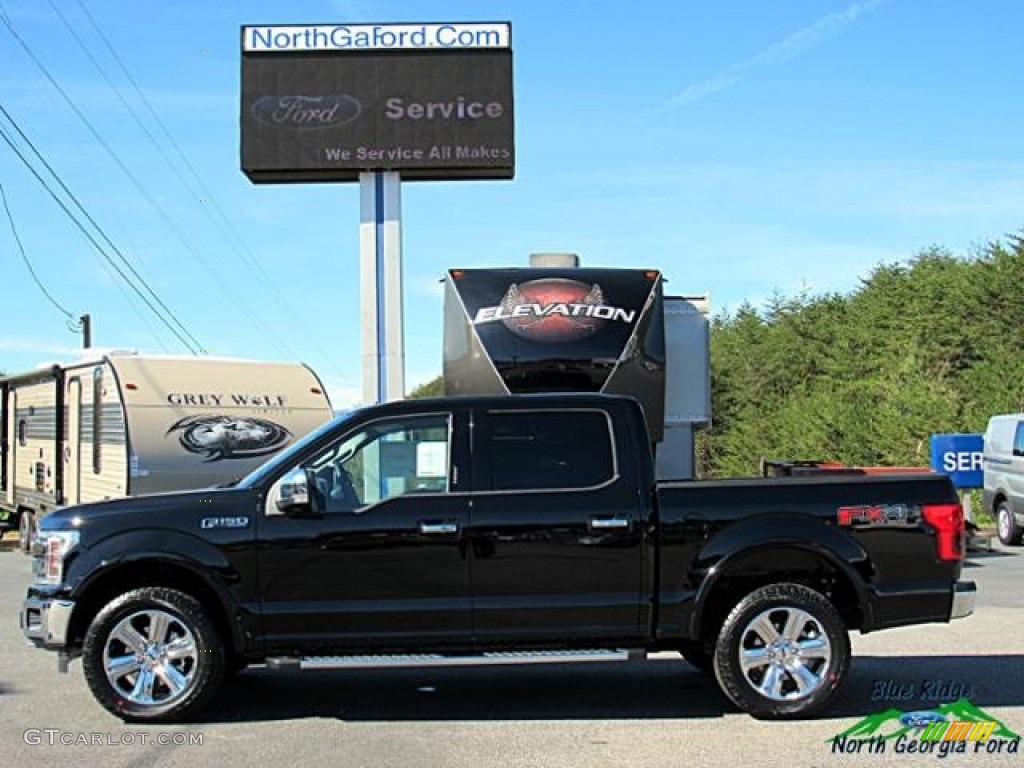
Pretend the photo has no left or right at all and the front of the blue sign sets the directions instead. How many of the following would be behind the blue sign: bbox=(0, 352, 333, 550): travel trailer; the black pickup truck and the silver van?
0

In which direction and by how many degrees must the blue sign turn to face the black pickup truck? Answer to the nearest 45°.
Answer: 0° — it already faces it

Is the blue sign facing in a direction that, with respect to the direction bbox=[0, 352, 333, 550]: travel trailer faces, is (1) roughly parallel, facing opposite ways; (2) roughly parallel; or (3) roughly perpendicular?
roughly perpendicular

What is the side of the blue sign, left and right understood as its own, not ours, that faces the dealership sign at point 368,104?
right

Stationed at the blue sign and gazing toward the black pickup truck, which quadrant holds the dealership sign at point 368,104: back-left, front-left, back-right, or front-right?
front-right

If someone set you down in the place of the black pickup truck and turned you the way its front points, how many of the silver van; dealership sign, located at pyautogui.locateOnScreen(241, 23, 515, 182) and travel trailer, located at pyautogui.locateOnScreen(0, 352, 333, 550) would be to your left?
0

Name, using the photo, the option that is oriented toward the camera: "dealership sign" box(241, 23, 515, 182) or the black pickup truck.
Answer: the dealership sign

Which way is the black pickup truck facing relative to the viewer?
to the viewer's left

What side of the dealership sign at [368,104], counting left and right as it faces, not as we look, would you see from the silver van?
left

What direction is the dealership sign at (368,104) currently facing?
toward the camera

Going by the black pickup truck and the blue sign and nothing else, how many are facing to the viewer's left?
1
